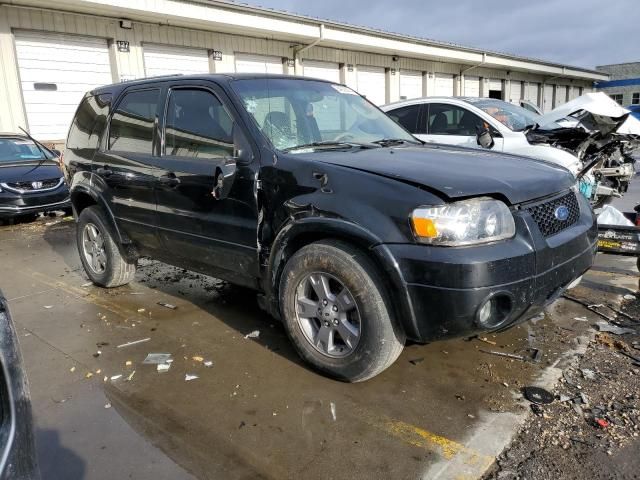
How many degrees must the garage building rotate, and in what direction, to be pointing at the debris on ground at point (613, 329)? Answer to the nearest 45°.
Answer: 0° — it already faces it

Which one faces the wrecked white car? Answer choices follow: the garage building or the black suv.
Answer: the garage building

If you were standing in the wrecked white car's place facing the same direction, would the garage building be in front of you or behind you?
behind

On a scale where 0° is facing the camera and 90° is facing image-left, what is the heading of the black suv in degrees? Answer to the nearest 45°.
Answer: approximately 315°

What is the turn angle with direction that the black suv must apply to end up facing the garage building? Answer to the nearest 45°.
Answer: approximately 135° to its left

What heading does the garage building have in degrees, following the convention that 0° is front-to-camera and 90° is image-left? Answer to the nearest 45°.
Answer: approximately 315°

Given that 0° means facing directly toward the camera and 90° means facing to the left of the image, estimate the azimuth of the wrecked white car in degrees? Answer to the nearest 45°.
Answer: approximately 315°
